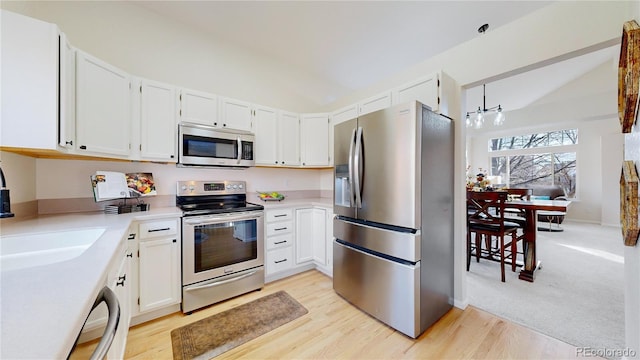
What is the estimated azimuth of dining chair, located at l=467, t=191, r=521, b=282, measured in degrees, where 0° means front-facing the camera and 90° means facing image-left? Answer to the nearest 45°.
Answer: approximately 225°

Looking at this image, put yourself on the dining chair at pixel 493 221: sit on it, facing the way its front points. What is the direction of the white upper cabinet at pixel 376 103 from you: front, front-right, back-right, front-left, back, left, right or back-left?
back

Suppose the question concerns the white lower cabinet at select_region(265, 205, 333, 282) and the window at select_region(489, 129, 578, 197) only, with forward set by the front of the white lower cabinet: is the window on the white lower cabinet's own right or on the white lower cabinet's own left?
on the white lower cabinet's own left

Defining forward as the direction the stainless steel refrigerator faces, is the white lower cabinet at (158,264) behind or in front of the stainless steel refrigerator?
in front

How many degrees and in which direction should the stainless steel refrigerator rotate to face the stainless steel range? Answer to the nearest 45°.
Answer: approximately 45° to its right

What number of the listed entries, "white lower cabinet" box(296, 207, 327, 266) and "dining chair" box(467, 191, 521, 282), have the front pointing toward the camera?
1

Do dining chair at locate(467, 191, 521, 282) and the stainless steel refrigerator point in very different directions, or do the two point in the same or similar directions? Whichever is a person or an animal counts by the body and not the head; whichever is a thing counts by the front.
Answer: very different directions

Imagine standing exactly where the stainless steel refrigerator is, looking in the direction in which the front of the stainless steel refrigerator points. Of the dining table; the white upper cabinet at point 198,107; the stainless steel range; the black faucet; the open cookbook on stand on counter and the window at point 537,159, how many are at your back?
2

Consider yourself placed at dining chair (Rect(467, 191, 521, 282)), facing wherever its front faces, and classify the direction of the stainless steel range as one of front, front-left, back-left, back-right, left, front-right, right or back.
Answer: back
